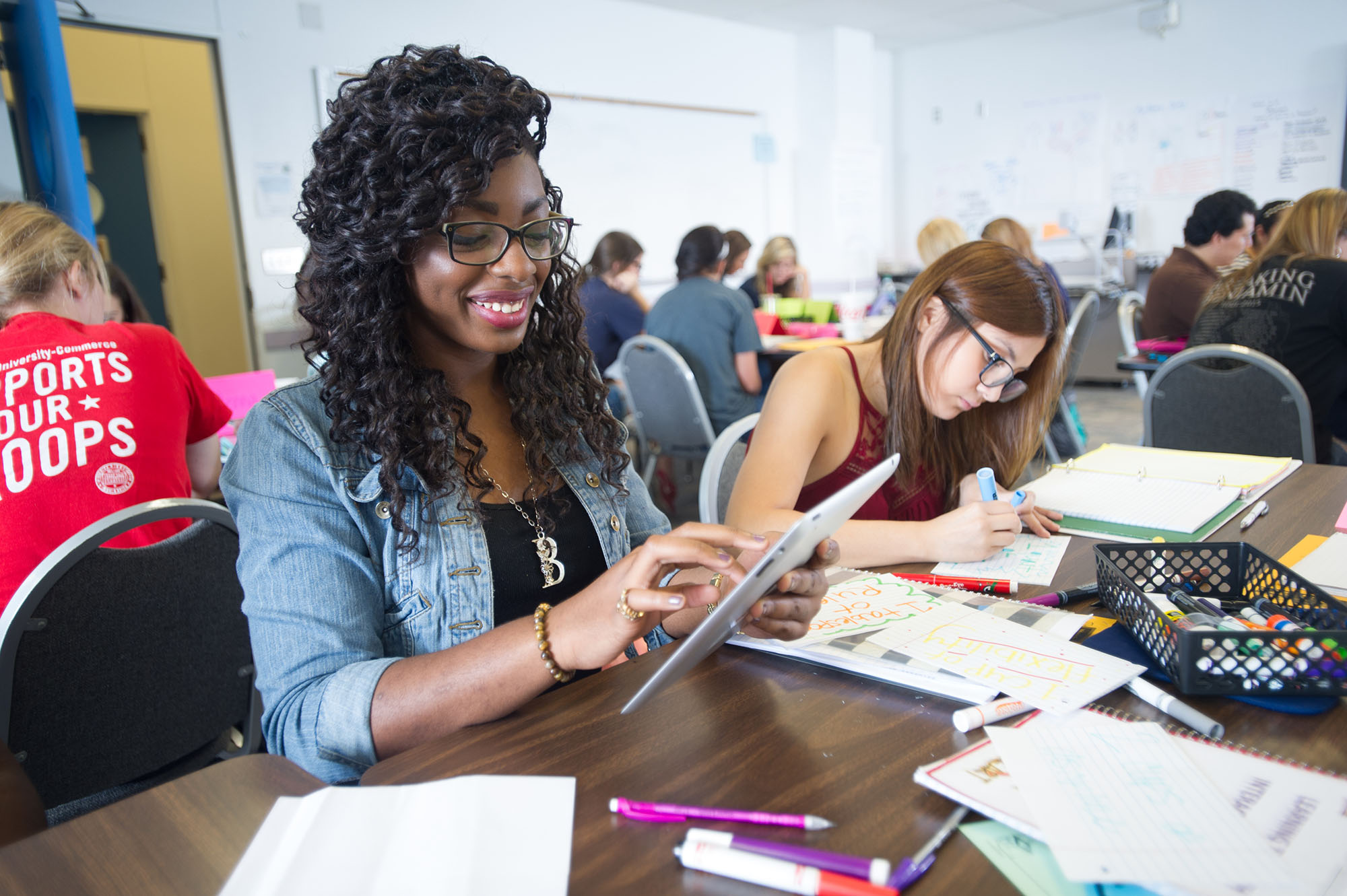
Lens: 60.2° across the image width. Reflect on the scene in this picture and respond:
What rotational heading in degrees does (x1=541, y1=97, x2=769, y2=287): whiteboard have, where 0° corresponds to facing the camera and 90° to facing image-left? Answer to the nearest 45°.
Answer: approximately 0°

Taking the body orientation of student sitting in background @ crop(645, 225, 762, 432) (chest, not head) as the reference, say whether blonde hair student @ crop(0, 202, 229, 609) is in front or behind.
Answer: behind

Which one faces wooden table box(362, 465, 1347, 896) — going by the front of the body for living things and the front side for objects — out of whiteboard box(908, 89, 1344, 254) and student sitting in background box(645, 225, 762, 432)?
the whiteboard

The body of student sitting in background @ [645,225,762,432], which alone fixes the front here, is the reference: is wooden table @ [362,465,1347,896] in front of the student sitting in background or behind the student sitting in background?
behind

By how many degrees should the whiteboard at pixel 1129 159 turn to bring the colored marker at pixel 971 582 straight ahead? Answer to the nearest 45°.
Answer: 0° — it already faces it

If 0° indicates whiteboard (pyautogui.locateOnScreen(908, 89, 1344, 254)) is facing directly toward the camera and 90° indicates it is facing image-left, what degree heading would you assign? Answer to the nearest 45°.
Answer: approximately 0°

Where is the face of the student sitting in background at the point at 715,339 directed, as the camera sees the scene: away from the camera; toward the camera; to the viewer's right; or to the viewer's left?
away from the camera

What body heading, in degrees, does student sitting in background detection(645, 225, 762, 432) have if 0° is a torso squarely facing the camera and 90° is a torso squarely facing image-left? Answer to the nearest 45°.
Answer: approximately 225°

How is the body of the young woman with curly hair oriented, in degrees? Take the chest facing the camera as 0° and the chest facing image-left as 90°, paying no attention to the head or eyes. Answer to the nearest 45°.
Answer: approximately 315°

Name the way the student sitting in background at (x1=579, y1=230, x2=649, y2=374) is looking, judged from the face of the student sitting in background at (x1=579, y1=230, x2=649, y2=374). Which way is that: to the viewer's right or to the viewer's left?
to the viewer's right

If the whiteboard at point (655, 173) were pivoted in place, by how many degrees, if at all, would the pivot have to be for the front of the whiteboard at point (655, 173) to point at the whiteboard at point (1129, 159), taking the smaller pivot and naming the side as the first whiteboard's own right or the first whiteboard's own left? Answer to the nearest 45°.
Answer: approximately 90° to the first whiteboard's own left

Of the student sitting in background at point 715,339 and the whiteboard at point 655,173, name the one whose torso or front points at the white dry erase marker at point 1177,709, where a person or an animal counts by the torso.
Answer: the whiteboard

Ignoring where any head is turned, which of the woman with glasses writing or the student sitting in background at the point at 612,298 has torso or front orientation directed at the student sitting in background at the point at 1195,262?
the student sitting in background at the point at 612,298
